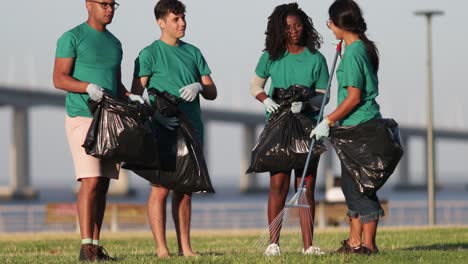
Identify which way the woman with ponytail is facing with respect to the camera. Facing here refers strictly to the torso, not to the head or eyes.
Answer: to the viewer's left

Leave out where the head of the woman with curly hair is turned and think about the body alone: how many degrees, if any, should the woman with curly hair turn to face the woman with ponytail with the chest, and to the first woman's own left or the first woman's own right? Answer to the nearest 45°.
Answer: approximately 45° to the first woman's own left

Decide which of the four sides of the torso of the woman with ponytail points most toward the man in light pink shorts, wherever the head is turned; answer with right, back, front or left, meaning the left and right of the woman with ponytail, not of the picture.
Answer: front

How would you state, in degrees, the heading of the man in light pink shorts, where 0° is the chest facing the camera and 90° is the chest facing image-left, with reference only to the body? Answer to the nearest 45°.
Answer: approximately 315°

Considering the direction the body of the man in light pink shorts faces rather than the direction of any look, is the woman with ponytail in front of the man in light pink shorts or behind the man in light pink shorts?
in front

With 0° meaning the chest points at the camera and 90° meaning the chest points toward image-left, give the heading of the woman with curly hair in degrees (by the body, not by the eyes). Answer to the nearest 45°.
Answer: approximately 0°

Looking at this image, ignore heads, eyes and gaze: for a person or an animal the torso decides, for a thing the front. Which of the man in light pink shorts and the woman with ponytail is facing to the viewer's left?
the woman with ponytail

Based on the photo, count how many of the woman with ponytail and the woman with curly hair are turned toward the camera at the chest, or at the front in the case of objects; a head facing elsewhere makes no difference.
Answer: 1

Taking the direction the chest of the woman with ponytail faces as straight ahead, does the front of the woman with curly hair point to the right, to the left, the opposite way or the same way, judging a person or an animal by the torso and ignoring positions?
to the left

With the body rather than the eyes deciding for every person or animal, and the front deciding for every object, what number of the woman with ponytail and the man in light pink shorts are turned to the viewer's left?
1

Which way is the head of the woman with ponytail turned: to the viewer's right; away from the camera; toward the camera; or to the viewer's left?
to the viewer's left
